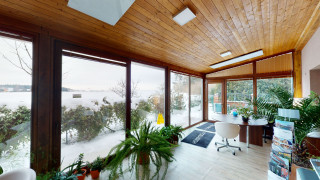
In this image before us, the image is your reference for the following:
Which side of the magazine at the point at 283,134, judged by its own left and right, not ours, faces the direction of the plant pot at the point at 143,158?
front

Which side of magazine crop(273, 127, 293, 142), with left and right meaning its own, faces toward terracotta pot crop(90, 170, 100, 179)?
front

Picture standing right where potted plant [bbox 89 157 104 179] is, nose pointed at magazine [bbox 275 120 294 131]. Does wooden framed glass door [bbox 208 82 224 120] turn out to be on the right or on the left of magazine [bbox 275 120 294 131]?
left

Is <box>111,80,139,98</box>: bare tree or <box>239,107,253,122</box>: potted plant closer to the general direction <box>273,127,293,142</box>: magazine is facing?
the bare tree

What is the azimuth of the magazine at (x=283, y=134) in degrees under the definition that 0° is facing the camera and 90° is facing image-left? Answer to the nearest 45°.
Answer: approximately 45°

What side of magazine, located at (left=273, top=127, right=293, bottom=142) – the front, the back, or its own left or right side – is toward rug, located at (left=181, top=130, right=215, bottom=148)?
right

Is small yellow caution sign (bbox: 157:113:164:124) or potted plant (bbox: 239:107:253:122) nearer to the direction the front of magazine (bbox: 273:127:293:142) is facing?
the small yellow caution sign

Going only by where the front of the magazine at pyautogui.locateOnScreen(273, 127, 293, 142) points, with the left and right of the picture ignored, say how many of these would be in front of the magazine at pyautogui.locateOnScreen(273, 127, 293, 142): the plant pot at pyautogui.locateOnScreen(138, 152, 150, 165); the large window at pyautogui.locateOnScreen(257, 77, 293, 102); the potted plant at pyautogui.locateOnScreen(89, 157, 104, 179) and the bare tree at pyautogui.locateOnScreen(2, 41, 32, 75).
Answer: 3
